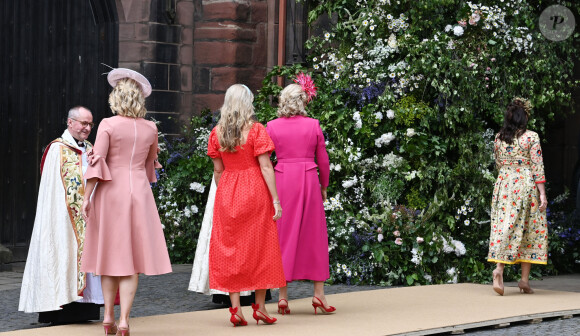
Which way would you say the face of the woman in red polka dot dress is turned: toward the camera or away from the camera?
away from the camera

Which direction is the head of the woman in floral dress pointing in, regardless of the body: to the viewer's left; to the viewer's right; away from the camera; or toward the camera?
away from the camera

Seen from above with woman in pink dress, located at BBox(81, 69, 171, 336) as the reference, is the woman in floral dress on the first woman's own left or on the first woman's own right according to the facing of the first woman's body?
on the first woman's own right

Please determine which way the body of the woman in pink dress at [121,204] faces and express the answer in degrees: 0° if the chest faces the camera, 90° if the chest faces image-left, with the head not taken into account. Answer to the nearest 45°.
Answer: approximately 180°

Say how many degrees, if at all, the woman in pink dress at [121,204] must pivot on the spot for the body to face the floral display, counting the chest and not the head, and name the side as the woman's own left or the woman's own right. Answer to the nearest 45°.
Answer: approximately 45° to the woman's own right

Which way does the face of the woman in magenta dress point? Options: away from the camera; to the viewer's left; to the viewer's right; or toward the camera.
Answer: away from the camera
